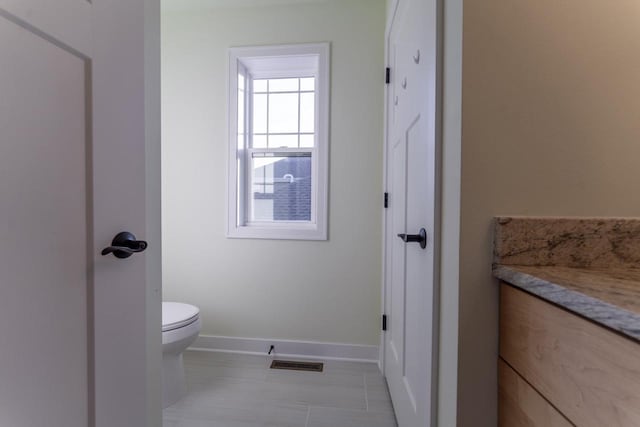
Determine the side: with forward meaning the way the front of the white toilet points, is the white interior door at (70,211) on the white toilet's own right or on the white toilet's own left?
on the white toilet's own right

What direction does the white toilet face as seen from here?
to the viewer's right

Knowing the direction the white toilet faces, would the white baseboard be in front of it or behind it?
in front

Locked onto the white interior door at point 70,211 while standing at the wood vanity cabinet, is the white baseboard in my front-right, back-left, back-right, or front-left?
front-right

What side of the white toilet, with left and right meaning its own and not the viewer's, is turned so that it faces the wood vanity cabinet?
right

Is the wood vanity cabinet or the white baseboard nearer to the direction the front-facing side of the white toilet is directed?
the white baseboard
